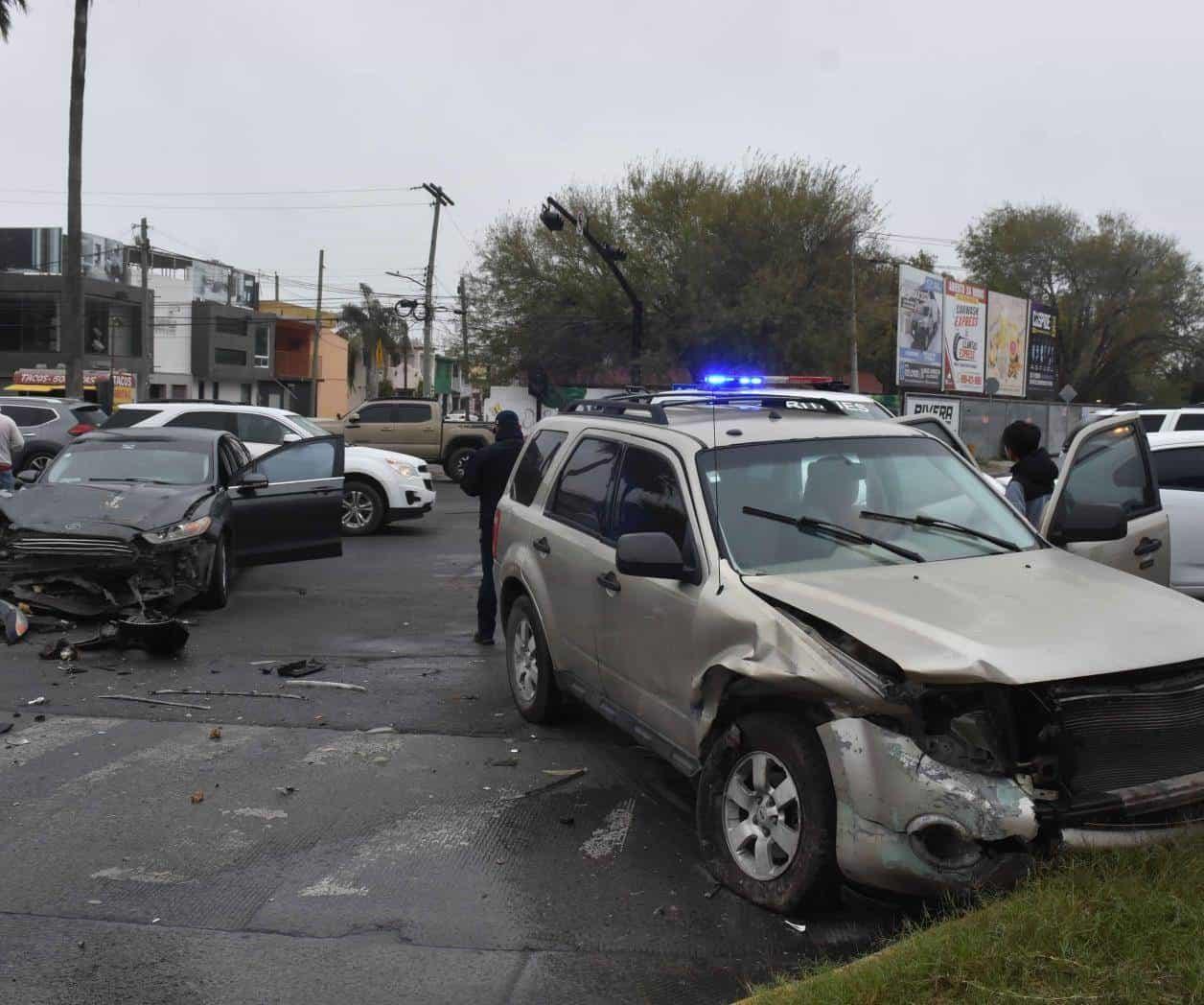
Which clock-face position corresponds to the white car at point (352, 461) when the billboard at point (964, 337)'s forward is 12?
The white car is roughly at 2 o'clock from the billboard.

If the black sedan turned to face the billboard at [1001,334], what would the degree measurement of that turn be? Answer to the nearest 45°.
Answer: approximately 180°

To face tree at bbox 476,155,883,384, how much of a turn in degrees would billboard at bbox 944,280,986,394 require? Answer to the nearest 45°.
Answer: approximately 90° to its right

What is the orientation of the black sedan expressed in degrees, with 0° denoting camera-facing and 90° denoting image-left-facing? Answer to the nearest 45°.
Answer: approximately 45°

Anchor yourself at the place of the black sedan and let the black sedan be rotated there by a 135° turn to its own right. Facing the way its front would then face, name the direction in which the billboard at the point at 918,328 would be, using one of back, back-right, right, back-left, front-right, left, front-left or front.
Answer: front-right

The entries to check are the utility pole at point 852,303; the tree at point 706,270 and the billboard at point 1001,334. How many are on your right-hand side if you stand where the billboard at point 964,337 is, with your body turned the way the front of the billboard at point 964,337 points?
2

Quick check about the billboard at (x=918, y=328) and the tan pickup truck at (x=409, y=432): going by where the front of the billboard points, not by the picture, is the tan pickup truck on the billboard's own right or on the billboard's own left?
on the billboard's own right

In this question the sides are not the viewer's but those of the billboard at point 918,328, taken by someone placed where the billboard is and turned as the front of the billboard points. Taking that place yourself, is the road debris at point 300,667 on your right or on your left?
on your right

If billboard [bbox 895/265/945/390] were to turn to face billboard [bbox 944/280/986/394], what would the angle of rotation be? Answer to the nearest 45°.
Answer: approximately 135° to its left

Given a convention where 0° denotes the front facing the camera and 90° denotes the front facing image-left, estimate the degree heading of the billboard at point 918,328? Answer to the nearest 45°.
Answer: approximately 315°

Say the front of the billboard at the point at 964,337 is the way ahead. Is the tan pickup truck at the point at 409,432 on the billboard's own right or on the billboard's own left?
on the billboard's own right

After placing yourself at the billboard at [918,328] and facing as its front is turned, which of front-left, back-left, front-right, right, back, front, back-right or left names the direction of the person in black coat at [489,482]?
front-right
